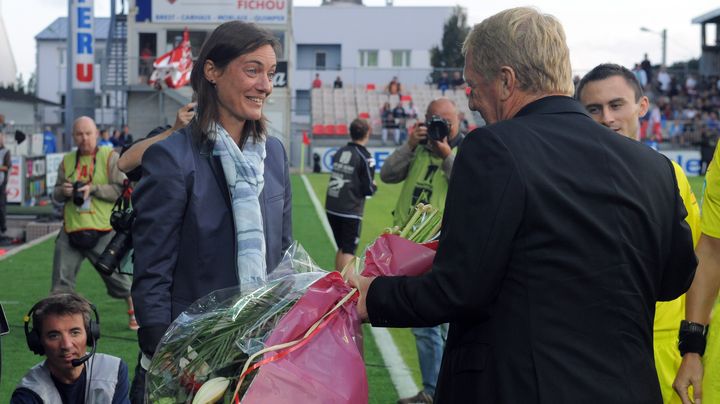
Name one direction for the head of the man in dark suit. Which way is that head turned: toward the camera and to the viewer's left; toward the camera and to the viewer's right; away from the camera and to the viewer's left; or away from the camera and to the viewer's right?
away from the camera and to the viewer's left

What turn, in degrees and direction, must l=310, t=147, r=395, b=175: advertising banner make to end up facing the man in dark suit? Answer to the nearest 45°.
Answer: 0° — it already faces them

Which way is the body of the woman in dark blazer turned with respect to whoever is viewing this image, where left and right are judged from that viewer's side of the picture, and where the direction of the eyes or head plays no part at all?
facing the viewer and to the right of the viewer

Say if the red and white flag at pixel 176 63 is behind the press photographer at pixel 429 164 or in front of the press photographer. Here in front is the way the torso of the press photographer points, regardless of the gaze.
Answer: behind

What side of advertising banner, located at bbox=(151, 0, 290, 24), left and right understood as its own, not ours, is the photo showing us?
front

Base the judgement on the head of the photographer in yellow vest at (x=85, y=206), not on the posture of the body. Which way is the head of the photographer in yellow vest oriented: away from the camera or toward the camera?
toward the camera

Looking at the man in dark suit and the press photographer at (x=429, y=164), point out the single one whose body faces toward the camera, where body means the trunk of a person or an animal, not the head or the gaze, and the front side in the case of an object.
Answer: the press photographer

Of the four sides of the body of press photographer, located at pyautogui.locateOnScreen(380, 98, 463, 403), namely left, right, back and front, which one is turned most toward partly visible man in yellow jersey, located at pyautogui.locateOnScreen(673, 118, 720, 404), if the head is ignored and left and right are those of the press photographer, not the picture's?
front

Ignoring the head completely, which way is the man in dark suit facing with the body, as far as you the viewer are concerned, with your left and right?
facing away from the viewer and to the left of the viewer

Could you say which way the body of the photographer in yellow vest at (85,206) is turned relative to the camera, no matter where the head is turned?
toward the camera

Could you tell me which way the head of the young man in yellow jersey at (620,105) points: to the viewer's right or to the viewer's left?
to the viewer's left

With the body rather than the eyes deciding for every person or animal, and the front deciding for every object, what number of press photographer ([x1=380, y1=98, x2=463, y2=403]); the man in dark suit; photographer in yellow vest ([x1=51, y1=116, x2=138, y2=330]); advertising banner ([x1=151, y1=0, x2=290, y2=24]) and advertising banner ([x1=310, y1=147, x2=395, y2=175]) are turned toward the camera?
4

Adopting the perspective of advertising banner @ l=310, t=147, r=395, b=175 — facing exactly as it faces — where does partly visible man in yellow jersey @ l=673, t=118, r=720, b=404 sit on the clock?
The partly visible man in yellow jersey is roughly at 12 o'clock from the advertising banner.

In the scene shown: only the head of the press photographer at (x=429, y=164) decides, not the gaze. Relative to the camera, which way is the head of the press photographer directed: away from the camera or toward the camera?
toward the camera

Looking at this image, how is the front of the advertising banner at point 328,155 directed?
toward the camera

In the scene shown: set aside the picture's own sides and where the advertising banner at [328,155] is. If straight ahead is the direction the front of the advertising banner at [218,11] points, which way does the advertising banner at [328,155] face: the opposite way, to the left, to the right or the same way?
the same way

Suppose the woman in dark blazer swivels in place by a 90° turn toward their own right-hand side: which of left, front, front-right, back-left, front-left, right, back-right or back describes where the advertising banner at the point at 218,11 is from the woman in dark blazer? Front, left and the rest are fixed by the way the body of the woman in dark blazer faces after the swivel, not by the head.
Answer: back-right

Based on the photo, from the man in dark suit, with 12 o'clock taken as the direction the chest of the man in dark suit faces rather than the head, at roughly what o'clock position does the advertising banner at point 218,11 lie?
The advertising banner is roughly at 1 o'clock from the man in dark suit.
